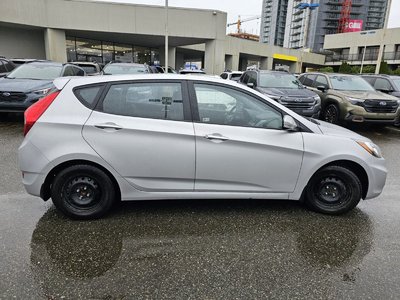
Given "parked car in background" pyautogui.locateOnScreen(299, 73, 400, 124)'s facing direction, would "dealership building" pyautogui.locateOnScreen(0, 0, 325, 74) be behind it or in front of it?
behind

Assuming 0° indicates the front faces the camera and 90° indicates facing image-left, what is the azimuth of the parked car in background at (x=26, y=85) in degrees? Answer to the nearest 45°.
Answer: approximately 45°

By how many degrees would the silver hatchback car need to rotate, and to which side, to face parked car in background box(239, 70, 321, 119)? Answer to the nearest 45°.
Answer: approximately 45° to its left

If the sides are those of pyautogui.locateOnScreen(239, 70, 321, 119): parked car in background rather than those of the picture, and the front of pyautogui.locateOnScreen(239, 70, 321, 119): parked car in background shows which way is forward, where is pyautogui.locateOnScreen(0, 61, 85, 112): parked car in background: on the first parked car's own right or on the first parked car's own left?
on the first parked car's own right

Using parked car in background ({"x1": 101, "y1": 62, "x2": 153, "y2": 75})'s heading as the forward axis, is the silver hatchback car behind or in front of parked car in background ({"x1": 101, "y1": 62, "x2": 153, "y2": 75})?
in front

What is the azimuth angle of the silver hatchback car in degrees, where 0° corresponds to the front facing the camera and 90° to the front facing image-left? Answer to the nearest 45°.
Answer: approximately 270°

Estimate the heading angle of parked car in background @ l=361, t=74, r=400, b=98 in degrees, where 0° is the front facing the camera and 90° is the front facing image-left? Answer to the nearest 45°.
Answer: approximately 315°

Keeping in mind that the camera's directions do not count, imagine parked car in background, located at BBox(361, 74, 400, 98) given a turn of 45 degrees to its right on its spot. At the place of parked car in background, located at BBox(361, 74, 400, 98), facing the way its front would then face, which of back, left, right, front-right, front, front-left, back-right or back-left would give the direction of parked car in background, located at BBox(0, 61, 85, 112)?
front-right

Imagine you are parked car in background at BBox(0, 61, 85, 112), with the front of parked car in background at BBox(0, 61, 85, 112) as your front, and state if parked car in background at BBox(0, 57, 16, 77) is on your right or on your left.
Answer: on your right

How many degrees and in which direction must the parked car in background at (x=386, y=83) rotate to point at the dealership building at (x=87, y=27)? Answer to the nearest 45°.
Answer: approximately 135° to its right

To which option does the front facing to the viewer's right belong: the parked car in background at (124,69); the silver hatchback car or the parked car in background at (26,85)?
the silver hatchback car

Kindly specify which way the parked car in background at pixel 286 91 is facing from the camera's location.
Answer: facing the viewer and to the right of the viewer

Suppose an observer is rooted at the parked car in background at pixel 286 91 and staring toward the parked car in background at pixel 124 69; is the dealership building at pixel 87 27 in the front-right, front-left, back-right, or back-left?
front-right

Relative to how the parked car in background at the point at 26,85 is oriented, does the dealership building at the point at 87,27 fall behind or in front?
behind

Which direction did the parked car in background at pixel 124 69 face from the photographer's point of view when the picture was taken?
facing the viewer

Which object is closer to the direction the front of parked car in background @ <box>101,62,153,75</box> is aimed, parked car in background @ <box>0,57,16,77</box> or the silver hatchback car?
the silver hatchback car
